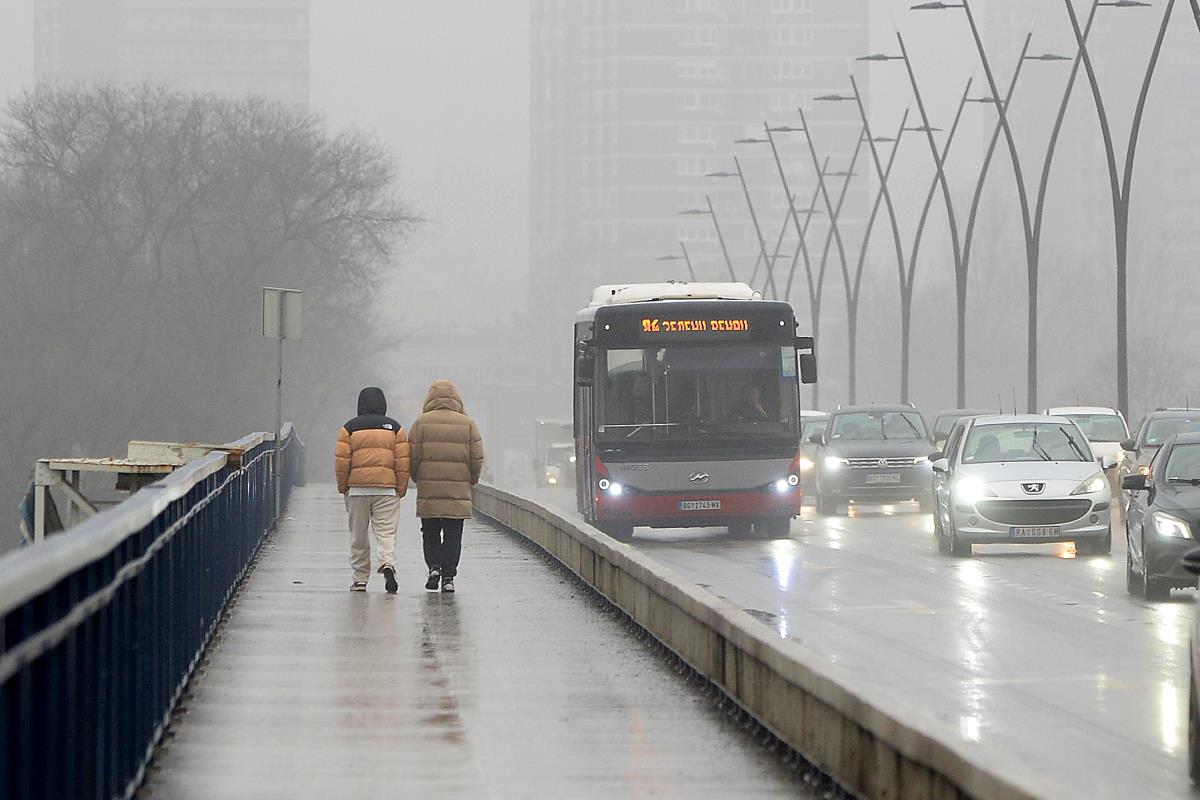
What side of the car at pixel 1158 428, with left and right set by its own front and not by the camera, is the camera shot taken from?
front

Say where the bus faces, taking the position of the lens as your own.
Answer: facing the viewer

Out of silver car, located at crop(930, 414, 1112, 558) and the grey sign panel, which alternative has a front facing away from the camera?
the grey sign panel

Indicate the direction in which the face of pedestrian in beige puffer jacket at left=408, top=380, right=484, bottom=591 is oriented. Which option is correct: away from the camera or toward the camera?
away from the camera

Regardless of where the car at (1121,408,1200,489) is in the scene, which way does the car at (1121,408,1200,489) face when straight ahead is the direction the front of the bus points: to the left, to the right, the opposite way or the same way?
the same way

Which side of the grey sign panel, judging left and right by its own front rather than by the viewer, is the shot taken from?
back

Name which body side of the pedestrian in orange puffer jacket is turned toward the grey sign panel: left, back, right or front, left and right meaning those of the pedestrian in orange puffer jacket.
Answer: front

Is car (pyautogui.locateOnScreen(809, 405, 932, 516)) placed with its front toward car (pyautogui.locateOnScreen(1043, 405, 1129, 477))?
no

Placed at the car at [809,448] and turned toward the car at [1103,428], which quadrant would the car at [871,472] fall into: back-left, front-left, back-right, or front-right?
front-right

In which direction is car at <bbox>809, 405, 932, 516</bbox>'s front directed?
toward the camera

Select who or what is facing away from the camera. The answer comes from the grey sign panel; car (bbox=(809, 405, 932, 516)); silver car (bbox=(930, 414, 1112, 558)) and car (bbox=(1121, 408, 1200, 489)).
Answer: the grey sign panel

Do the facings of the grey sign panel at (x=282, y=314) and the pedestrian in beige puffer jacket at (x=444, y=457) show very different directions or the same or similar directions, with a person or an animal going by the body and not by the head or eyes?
same or similar directions

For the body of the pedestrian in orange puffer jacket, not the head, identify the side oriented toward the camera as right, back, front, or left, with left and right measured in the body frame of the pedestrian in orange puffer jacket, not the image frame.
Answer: back

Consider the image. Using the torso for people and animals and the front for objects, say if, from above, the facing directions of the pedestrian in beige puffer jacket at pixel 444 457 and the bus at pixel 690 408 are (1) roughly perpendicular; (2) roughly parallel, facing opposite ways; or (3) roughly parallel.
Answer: roughly parallel, facing opposite ways

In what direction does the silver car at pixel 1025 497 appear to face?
toward the camera

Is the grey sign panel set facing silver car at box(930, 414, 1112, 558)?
no

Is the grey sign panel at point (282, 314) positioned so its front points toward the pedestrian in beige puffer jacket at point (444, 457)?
no
